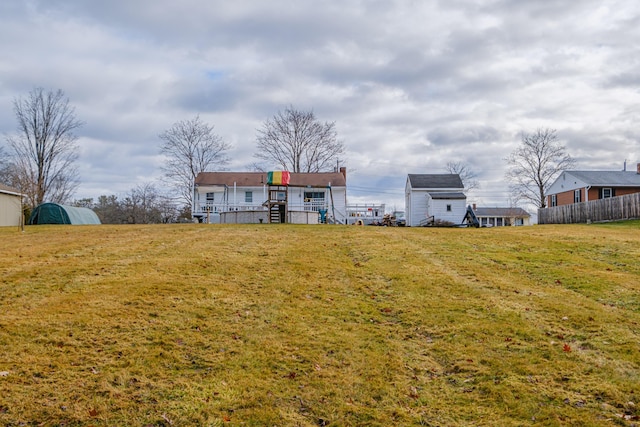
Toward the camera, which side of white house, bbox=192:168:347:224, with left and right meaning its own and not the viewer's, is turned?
back

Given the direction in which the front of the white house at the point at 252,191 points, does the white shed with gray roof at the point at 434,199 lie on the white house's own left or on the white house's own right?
on the white house's own right

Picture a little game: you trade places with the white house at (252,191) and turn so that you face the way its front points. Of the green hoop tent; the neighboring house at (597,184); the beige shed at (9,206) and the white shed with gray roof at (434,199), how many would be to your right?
2

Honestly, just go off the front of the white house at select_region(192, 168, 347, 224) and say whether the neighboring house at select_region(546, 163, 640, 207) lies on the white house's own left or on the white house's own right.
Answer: on the white house's own right

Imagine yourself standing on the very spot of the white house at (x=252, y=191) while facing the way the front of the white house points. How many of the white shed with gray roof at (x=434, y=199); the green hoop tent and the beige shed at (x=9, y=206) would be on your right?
1

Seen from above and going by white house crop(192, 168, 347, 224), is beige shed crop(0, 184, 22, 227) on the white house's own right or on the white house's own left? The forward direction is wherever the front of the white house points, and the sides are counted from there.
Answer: on the white house's own left

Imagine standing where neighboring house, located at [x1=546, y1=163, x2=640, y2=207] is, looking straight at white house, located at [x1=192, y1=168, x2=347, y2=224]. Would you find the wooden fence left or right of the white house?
left

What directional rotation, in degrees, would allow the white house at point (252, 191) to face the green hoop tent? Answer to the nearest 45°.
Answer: approximately 135° to its left
